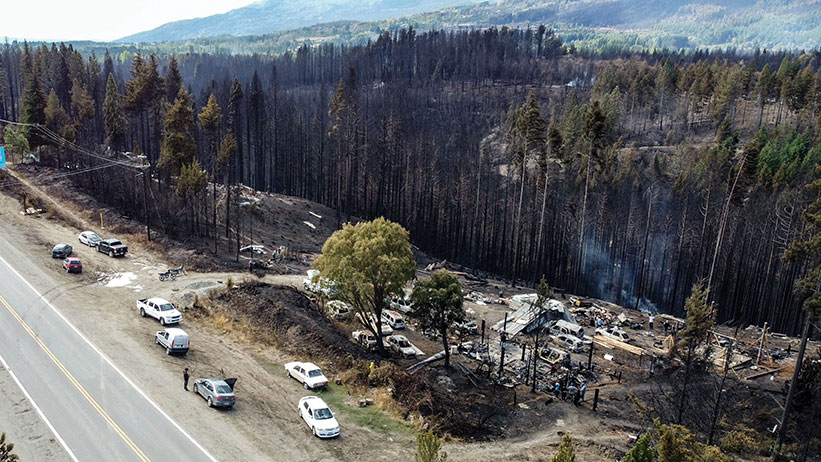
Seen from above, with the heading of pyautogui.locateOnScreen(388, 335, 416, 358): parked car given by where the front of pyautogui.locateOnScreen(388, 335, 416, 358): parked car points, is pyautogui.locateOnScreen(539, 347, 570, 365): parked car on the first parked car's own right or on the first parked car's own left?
on the first parked car's own left

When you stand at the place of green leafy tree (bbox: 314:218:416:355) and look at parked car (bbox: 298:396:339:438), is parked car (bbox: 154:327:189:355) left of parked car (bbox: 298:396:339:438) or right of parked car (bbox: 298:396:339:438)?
right

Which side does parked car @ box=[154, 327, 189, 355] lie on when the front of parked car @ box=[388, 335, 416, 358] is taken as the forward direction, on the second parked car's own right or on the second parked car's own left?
on the second parked car's own right

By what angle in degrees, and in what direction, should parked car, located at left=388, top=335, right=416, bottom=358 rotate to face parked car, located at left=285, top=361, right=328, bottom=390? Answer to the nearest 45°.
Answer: approximately 90° to its right

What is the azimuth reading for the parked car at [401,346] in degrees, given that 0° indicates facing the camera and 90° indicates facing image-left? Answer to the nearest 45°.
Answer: approximately 315°
